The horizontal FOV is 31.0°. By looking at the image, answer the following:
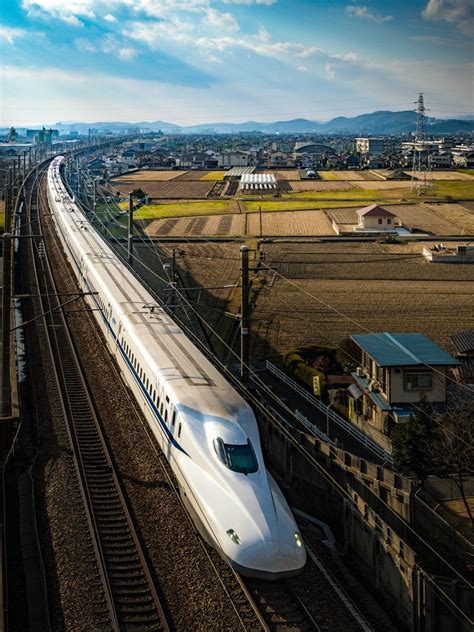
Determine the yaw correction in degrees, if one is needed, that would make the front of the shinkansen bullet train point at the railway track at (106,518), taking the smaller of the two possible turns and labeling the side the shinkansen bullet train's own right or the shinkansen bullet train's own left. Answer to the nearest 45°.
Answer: approximately 135° to the shinkansen bullet train's own right

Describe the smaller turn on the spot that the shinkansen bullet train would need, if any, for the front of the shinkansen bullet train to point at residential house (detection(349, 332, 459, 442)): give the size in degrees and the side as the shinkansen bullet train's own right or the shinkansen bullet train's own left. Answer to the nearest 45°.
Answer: approximately 90° to the shinkansen bullet train's own left

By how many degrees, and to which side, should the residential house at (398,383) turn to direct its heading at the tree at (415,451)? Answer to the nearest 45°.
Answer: approximately 45° to its left

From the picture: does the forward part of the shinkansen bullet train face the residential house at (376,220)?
no

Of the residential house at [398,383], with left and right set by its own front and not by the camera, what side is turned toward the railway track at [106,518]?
front

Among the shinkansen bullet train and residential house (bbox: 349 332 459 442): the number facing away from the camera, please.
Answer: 0

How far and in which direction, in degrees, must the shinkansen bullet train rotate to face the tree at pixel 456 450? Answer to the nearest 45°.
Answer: approximately 90° to its left

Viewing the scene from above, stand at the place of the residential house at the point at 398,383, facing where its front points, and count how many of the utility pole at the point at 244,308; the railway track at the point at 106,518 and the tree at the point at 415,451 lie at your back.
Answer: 0

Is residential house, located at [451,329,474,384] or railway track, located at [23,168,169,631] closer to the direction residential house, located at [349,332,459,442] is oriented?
the railway track

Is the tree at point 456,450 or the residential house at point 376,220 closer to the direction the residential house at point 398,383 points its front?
the tree

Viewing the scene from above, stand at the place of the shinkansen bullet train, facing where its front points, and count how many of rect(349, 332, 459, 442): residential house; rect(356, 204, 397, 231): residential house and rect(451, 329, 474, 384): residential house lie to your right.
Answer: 0

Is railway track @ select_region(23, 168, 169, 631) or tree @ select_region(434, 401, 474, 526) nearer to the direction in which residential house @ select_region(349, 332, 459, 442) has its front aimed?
the railway track

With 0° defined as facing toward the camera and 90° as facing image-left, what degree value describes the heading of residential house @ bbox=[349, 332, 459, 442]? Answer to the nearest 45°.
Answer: approximately 45°

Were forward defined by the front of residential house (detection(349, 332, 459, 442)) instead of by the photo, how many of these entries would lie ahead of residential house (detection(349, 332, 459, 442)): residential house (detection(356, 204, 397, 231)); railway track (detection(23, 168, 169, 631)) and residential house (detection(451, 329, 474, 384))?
1

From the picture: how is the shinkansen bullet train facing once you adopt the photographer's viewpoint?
facing the viewer and to the right of the viewer
